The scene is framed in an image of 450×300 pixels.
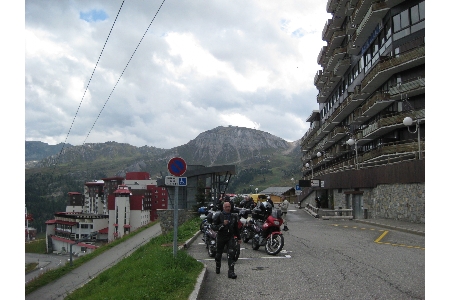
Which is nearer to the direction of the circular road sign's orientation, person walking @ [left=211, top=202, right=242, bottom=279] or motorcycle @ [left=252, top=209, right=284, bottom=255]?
the person walking

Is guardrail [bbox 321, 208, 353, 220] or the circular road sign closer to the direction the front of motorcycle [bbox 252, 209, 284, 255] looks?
the circular road sign

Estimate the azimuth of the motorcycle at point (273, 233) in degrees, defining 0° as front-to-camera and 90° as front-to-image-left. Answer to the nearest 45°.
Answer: approximately 315°

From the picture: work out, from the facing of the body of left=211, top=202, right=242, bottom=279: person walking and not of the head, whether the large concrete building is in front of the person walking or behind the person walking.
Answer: behind

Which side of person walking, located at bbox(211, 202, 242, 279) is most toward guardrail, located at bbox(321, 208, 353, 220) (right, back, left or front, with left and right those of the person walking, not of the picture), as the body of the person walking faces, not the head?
back

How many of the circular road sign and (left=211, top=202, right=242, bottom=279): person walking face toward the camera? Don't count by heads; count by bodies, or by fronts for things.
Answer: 2
